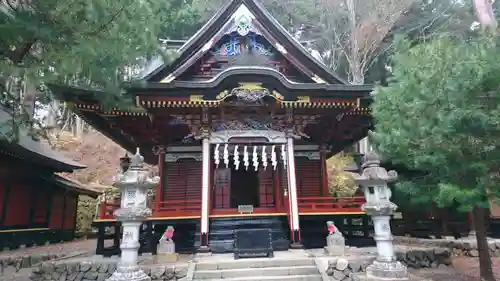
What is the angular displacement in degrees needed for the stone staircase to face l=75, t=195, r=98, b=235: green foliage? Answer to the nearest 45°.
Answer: approximately 135° to its right

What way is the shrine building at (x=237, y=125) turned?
toward the camera

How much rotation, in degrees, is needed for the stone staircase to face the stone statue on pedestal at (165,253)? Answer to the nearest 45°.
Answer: approximately 90° to its right

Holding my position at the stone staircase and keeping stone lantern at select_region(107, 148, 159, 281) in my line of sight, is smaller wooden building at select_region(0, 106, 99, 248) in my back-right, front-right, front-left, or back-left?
front-right

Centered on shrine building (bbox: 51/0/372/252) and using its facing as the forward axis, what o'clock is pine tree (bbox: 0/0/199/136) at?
The pine tree is roughly at 1 o'clock from the shrine building.

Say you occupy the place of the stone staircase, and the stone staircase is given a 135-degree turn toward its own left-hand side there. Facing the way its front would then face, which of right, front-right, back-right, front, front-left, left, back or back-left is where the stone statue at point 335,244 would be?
front

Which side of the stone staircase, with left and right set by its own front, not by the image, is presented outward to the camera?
front

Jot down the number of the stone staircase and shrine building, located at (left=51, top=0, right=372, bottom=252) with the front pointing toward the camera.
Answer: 2

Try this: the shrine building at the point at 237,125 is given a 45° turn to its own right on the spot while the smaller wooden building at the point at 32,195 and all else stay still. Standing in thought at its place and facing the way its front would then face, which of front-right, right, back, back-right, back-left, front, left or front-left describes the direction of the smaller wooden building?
right

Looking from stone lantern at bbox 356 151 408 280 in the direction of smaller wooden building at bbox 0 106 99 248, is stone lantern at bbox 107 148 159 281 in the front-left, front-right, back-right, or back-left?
front-left
